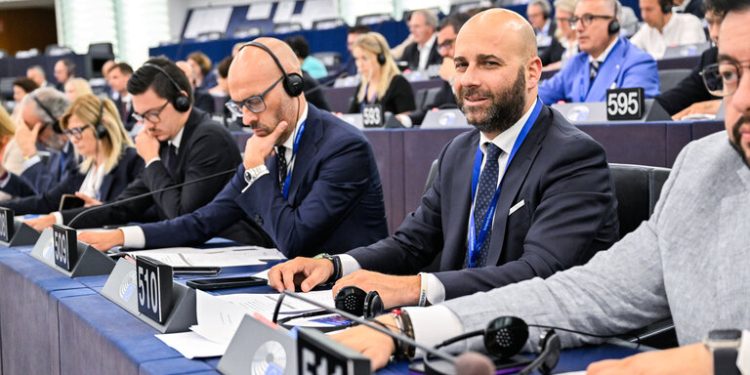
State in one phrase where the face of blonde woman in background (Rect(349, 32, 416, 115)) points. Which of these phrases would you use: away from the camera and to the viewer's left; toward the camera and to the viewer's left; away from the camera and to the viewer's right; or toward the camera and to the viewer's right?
toward the camera and to the viewer's left

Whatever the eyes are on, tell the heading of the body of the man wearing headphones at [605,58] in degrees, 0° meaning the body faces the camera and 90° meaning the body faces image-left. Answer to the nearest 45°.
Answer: approximately 45°

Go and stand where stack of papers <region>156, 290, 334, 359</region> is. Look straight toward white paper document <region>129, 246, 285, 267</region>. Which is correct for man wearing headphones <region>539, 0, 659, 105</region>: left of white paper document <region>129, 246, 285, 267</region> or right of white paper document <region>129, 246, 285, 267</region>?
right

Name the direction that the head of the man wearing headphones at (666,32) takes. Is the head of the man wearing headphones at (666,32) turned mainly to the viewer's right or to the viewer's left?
to the viewer's left

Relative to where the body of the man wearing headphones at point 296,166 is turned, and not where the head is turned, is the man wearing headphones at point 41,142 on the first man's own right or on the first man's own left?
on the first man's own right

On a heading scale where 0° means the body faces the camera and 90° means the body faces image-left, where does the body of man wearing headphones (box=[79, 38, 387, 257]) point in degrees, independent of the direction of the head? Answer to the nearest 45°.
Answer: approximately 45°

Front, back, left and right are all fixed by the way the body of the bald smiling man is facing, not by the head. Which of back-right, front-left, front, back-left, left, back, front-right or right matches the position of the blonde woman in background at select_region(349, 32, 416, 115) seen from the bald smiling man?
back-right

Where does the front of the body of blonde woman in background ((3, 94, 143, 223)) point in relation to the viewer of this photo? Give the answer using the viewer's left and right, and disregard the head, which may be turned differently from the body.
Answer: facing the viewer and to the left of the viewer
